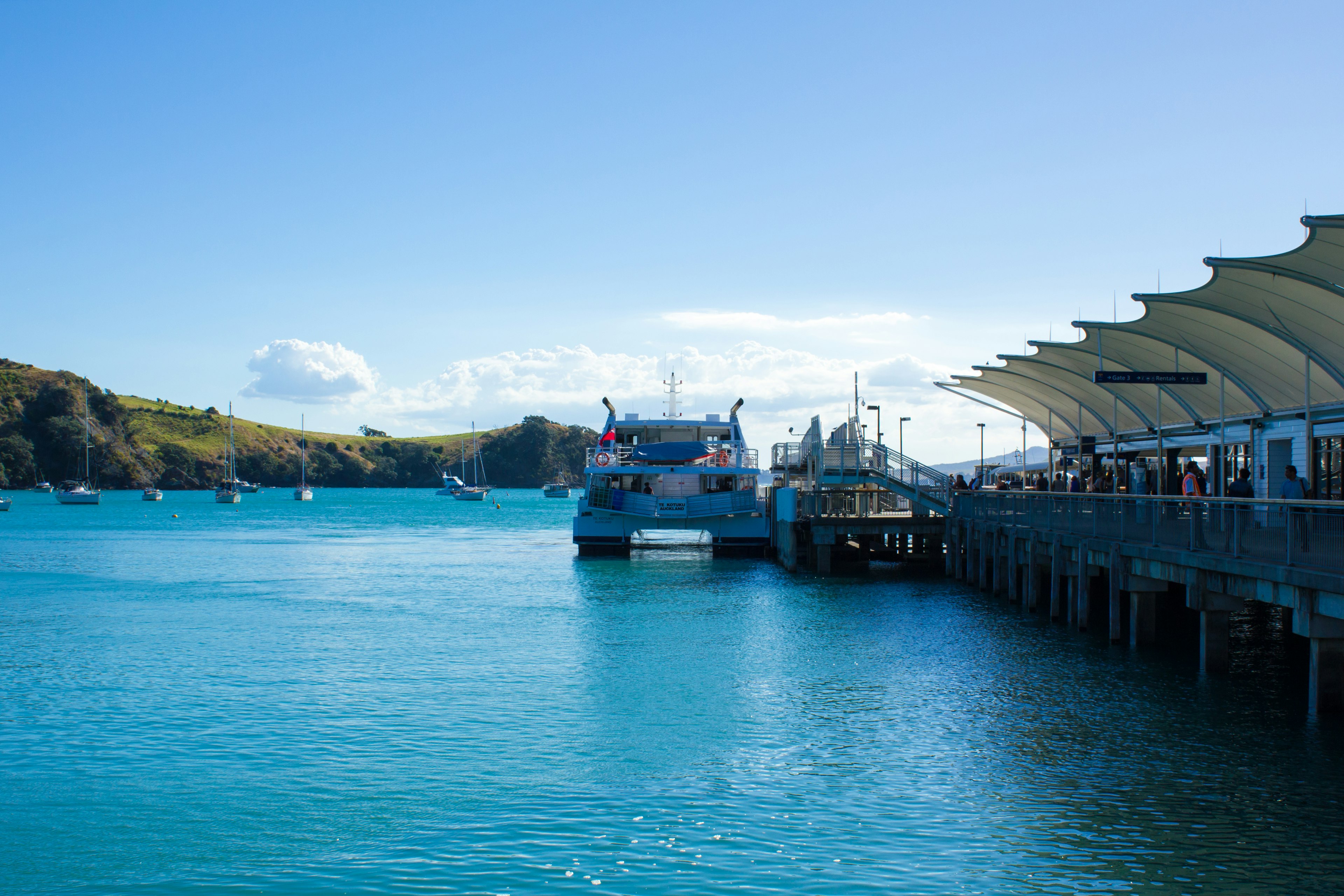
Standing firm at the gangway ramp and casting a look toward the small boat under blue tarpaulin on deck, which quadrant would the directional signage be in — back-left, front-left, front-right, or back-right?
back-left

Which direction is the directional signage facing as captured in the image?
toward the camera

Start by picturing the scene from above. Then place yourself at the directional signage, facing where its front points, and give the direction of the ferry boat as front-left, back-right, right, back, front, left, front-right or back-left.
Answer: back-right

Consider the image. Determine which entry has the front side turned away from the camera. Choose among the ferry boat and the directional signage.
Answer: the ferry boat

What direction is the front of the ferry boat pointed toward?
away from the camera

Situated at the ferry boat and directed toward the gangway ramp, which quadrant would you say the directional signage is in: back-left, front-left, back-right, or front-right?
front-right

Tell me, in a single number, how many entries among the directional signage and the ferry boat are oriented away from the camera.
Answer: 1

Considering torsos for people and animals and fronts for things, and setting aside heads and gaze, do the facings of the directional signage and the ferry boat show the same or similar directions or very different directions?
very different directions
